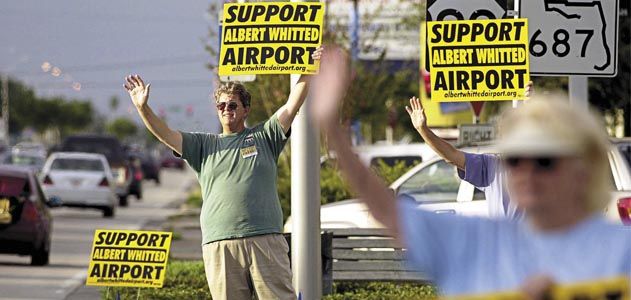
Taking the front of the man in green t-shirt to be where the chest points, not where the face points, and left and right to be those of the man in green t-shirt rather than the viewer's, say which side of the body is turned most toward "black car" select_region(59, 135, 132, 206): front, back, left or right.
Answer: back

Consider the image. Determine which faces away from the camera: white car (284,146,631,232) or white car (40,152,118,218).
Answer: white car (40,152,118,218)

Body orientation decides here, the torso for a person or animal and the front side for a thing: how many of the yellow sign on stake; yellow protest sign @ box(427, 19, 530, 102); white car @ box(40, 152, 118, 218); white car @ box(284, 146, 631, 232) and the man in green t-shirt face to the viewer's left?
1

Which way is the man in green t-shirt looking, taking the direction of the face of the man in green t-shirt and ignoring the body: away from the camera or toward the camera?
toward the camera

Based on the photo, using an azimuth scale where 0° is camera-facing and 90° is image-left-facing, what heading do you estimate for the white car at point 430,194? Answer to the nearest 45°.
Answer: approximately 90°

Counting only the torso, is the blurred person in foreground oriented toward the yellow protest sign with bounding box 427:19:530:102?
no

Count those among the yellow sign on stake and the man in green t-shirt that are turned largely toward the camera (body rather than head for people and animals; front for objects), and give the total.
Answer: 2

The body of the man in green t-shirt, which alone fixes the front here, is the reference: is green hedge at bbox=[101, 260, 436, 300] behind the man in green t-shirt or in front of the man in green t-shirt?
behind

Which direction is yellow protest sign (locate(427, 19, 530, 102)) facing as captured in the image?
toward the camera

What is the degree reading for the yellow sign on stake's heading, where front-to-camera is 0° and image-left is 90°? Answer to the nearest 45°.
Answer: approximately 0°

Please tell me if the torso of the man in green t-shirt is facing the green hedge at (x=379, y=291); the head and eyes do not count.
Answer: no

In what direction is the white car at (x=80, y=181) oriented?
away from the camera

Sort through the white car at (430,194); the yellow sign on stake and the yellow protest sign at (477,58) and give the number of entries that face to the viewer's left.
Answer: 1

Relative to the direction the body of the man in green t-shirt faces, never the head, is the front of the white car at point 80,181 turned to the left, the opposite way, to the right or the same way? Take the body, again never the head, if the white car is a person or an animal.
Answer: the opposite way
